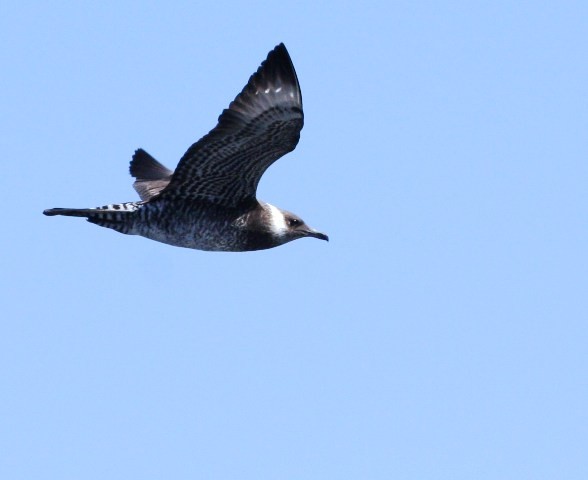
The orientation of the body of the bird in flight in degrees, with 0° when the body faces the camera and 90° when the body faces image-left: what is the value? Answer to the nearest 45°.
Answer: approximately 270°
